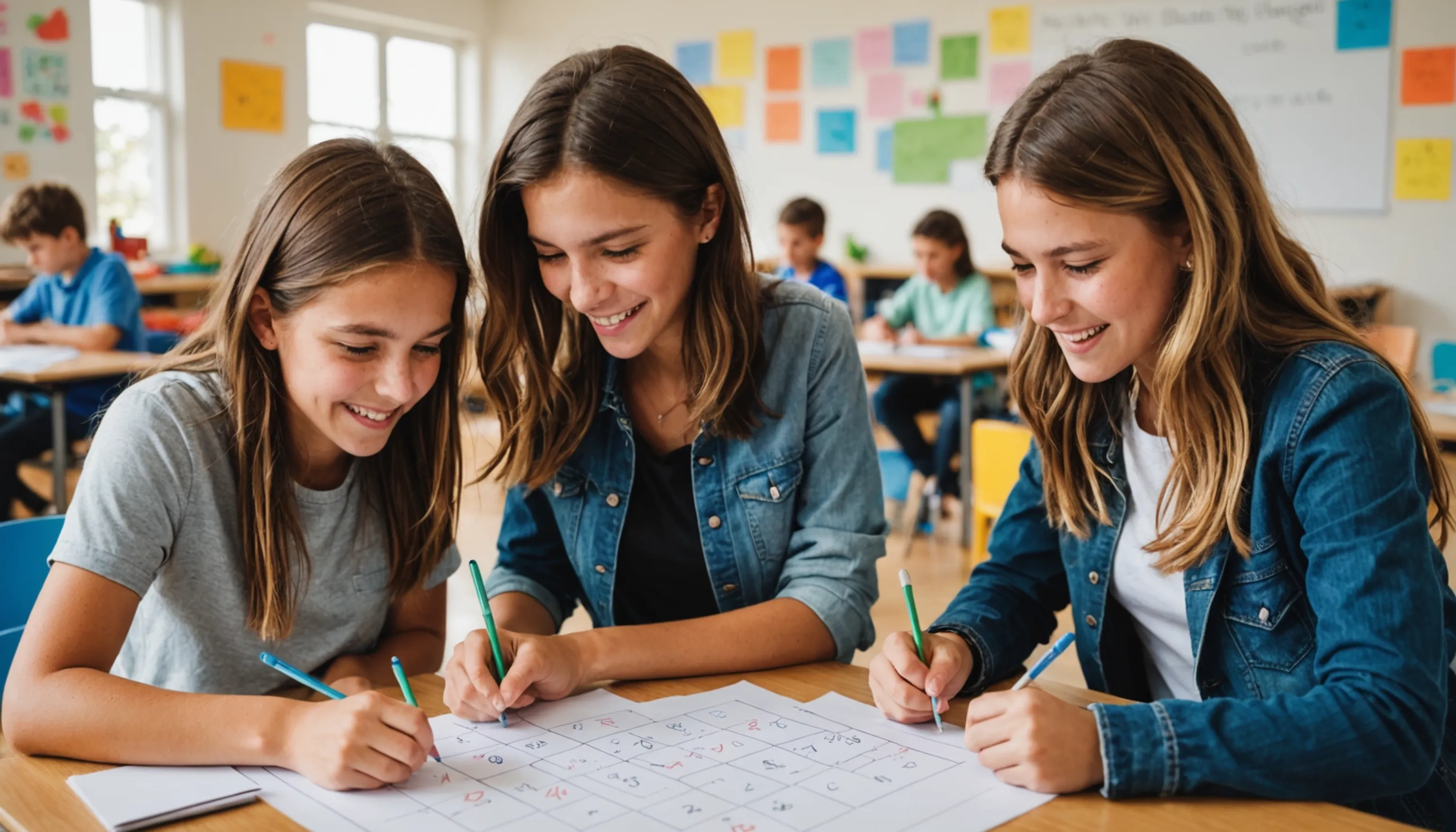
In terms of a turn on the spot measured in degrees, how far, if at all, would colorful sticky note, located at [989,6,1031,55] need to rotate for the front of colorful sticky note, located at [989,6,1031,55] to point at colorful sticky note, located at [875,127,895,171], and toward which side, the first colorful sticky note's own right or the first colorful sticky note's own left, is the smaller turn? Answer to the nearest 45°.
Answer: approximately 135° to the first colorful sticky note's own right

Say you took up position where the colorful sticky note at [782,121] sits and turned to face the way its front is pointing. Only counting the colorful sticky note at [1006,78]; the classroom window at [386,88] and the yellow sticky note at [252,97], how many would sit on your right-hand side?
2

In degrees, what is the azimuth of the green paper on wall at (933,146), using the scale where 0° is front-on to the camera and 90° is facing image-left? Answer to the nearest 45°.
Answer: approximately 0°

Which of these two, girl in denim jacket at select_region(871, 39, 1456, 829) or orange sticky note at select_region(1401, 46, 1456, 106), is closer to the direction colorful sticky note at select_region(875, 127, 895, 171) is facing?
the girl in denim jacket

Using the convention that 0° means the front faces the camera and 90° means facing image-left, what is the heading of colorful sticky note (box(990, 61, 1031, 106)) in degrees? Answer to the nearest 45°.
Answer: approximately 0°

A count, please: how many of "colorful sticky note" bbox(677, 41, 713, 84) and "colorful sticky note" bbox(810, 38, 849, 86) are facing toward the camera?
2

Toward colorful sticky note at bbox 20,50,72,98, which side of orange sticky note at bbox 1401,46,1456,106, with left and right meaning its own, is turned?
right

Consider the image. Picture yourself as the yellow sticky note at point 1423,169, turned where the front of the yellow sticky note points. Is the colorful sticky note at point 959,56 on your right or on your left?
on your right

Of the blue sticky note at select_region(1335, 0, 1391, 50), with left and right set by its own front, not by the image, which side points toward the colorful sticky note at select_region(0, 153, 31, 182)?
right

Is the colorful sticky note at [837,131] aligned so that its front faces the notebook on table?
yes

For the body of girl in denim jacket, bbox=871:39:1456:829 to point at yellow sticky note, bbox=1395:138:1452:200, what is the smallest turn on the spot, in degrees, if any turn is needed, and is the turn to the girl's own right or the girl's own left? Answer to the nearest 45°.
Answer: approximately 135° to the girl's own right
